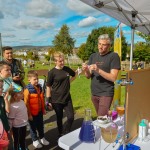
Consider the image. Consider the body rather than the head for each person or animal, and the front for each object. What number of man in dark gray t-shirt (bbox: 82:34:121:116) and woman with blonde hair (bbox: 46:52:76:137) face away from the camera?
0

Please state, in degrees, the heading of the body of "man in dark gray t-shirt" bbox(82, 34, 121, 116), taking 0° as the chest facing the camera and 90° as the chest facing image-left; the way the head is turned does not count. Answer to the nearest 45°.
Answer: approximately 45°

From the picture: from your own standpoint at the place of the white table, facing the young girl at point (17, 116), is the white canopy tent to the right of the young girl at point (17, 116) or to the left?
right

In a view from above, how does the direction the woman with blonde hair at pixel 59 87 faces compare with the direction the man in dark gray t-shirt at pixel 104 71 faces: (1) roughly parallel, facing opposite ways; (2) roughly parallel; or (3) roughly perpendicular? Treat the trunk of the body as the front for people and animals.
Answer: roughly perpendicular

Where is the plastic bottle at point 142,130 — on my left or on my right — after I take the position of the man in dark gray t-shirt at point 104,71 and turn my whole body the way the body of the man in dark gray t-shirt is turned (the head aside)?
on my left

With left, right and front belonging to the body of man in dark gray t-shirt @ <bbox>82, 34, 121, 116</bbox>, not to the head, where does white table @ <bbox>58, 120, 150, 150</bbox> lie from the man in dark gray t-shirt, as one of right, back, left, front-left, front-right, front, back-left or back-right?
front-left

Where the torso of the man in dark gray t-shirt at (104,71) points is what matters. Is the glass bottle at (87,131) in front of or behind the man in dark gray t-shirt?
in front

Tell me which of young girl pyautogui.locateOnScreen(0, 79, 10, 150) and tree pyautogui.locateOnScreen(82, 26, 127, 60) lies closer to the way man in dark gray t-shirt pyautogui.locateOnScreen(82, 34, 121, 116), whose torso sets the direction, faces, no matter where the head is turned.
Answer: the young girl
